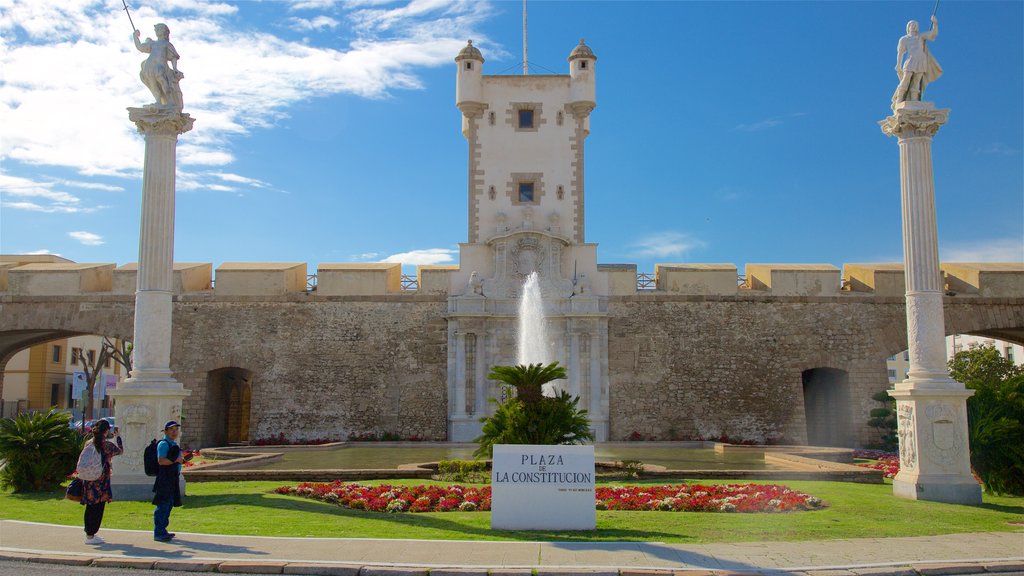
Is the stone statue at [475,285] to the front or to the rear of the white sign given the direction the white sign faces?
to the rear

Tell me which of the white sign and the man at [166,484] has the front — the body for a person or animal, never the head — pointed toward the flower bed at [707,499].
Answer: the man

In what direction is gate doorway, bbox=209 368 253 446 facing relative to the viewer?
toward the camera

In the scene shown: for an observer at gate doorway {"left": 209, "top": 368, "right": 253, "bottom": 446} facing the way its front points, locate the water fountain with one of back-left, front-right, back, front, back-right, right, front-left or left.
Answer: front-left

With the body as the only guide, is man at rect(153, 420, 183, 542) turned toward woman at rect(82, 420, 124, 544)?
no

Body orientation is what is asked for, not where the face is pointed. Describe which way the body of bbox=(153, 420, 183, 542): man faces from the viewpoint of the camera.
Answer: to the viewer's right

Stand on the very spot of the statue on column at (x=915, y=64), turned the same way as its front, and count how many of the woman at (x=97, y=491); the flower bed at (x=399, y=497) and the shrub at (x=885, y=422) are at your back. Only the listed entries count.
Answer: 1

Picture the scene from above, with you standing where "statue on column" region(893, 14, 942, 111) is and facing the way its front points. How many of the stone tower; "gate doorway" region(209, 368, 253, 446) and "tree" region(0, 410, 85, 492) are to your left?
0

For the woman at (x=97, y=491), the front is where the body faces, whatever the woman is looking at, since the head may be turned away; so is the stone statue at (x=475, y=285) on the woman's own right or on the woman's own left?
on the woman's own left

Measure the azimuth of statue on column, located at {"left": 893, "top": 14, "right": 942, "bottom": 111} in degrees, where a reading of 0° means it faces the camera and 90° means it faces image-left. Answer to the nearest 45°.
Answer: approximately 0°

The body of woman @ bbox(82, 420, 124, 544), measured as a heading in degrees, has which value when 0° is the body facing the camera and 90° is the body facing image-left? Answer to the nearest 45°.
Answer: approximately 270°

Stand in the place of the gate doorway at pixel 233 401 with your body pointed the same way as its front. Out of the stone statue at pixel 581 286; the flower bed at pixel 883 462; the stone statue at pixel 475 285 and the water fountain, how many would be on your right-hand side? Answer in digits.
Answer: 0

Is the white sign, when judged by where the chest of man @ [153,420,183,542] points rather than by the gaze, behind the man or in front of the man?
in front

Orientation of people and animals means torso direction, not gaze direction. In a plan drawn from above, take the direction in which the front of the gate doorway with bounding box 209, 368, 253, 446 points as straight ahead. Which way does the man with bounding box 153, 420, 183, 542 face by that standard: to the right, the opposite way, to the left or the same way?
to the left

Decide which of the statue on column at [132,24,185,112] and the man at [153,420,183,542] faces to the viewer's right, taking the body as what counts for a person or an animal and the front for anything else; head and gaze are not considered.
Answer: the man

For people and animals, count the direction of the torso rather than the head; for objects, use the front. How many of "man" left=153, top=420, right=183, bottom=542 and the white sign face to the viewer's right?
1
